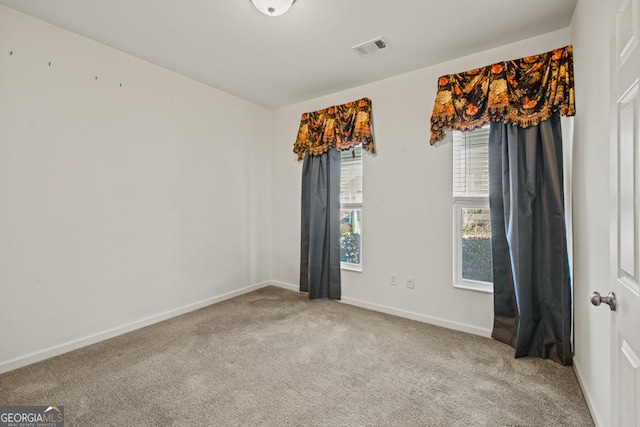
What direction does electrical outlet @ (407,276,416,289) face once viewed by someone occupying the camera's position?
facing the viewer

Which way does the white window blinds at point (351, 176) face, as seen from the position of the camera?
facing the viewer and to the left of the viewer

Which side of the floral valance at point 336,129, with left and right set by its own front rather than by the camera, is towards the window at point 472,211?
left

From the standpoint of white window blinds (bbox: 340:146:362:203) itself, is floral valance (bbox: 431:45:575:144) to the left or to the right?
on its left

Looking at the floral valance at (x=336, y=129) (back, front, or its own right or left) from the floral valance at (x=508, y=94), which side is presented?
left

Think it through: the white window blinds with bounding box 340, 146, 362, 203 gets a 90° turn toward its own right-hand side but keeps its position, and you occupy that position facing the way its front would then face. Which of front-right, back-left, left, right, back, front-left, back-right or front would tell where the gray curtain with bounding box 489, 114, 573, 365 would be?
back

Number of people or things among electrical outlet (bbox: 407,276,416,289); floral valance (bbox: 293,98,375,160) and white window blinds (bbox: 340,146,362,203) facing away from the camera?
0

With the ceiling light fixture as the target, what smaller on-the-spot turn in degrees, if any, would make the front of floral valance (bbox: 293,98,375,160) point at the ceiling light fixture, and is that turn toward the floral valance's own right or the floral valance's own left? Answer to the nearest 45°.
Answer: approximately 45° to the floral valance's own left
